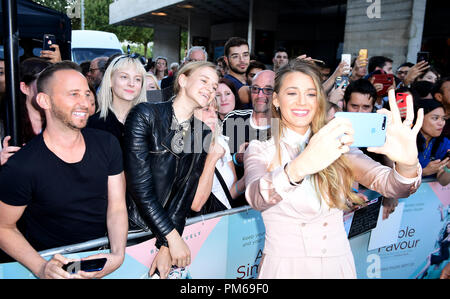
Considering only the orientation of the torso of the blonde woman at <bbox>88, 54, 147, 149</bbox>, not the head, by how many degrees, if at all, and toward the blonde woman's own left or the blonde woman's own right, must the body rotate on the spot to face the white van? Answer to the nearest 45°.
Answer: approximately 135° to the blonde woman's own left

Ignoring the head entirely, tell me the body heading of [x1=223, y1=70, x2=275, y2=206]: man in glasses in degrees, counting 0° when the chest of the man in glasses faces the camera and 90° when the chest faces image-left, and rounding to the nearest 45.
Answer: approximately 0°

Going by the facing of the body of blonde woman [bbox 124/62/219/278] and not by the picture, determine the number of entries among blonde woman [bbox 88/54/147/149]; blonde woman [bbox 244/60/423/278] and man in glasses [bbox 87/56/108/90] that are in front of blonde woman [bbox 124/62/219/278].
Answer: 1

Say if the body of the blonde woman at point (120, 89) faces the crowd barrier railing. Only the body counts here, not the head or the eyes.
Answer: yes

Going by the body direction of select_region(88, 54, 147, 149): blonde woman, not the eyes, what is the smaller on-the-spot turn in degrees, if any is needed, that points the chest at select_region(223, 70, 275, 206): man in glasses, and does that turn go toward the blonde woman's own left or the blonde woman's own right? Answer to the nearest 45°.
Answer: approximately 45° to the blonde woman's own left

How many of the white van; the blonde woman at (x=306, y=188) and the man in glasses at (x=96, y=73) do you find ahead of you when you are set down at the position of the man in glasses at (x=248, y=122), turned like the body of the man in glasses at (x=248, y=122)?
1

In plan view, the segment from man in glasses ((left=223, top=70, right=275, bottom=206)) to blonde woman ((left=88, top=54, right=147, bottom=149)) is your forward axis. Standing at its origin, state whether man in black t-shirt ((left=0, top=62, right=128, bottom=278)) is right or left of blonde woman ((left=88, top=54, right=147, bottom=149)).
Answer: left

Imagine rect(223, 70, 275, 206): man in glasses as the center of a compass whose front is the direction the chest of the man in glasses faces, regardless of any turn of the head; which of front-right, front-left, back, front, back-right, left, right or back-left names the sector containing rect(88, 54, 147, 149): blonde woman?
right

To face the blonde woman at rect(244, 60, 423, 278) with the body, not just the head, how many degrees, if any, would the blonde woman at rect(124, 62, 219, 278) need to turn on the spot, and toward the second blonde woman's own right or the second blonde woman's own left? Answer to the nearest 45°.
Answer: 0° — they already face them

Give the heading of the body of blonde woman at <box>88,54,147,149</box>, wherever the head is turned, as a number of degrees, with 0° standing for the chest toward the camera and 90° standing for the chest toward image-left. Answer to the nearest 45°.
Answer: approximately 315°

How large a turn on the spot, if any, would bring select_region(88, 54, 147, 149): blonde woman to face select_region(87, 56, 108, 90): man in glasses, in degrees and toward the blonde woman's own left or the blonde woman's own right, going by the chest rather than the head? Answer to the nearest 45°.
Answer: approximately 135° to the blonde woman's own left

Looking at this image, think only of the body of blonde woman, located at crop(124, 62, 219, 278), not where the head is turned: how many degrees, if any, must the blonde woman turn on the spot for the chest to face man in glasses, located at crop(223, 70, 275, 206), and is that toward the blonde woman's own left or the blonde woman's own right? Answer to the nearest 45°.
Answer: approximately 90° to the blonde woman's own left
